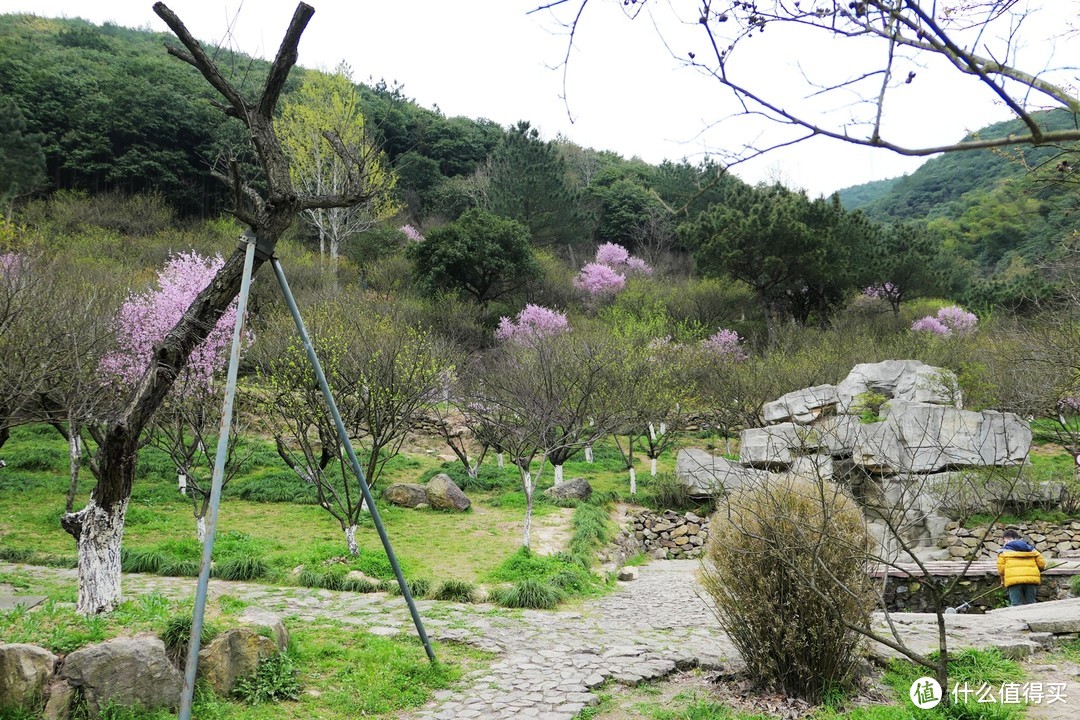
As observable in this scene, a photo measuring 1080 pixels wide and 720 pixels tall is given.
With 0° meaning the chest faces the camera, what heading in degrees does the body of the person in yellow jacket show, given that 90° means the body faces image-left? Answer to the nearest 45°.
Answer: approximately 180°

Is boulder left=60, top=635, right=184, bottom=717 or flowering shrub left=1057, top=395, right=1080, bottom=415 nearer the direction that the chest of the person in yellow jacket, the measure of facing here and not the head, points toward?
the flowering shrub

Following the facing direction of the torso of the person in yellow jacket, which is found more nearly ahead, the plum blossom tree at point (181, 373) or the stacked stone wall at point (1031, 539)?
the stacked stone wall

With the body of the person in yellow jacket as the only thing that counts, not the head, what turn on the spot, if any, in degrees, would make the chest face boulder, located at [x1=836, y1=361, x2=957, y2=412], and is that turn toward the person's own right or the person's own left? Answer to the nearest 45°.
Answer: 0° — they already face it

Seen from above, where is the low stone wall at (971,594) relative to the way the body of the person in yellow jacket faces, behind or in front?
in front

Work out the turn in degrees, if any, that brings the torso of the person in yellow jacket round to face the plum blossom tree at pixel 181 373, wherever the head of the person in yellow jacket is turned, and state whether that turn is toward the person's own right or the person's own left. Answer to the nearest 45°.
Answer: approximately 90° to the person's own left

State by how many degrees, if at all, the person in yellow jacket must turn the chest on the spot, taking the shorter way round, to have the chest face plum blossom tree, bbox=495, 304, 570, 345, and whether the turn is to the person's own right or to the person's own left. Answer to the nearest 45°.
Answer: approximately 45° to the person's own left

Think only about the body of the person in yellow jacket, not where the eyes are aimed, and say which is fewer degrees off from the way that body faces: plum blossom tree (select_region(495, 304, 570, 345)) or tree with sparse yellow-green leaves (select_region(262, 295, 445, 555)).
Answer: the plum blossom tree

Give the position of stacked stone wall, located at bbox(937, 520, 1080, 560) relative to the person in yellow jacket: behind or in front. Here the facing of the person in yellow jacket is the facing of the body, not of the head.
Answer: in front

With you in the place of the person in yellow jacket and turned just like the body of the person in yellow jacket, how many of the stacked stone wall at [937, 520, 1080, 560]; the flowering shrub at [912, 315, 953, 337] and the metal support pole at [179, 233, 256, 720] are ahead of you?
2

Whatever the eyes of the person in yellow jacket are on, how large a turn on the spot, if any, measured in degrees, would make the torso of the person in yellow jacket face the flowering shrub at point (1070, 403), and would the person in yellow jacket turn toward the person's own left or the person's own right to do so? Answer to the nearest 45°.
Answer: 0° — they already face it
